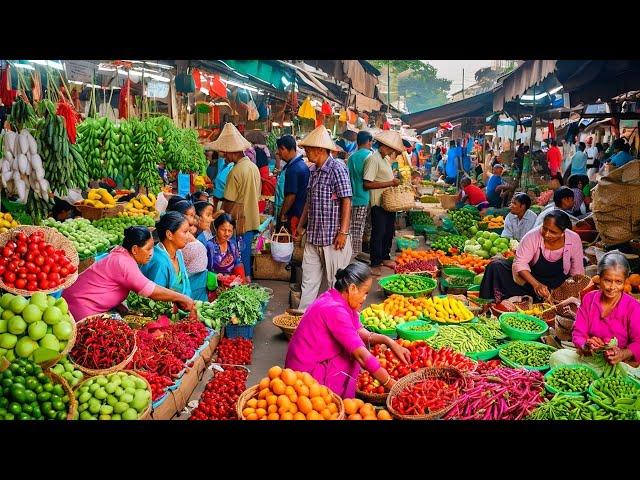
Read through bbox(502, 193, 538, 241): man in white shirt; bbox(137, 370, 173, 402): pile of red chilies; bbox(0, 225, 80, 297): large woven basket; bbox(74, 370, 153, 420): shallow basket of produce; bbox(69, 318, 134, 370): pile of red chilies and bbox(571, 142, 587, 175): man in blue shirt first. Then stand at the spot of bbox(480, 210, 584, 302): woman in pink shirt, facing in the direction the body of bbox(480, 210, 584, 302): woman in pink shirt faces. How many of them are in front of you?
4

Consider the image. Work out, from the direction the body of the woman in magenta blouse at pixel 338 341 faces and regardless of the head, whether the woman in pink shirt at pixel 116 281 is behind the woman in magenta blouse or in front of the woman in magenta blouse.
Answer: behind

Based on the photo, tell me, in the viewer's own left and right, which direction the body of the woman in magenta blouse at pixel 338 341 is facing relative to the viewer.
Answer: facing to the right of the viewer

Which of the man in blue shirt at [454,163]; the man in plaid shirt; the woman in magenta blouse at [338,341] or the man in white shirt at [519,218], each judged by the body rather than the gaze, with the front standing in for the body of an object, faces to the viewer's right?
the woman in magenta blouse

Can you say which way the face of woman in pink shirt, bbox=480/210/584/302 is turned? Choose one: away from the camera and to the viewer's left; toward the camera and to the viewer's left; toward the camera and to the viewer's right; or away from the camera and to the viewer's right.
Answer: toward the camera and to the viewer's left

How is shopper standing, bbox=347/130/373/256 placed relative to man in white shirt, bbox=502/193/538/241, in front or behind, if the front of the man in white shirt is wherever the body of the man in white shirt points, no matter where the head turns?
in front

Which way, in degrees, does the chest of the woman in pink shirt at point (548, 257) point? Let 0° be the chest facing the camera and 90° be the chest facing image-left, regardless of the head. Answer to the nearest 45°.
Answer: approximately 45°

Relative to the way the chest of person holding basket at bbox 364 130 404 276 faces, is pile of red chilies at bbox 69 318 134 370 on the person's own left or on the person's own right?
on the person's own right

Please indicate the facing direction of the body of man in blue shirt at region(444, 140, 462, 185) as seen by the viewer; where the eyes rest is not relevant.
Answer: away from the camera

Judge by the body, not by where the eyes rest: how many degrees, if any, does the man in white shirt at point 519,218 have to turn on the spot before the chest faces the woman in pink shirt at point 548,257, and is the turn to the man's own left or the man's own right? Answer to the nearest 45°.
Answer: approximately 45° to the man's own left

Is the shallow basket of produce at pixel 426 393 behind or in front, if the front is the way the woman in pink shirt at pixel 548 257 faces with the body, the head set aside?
in front

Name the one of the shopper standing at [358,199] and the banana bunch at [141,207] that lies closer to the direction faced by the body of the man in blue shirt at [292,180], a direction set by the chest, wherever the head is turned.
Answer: the banana bunch
